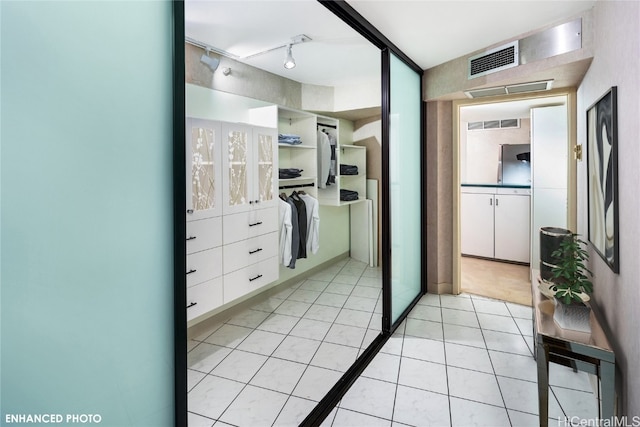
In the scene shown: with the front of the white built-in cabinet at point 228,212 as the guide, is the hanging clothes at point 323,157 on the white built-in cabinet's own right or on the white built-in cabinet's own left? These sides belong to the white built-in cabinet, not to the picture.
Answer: on the white built-in cabinet's own left

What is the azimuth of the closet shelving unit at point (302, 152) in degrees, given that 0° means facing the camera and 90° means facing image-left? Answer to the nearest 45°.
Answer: approximately 315°

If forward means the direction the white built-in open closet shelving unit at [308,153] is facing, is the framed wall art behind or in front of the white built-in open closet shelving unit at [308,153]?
in front

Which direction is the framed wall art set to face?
to the viewer's left

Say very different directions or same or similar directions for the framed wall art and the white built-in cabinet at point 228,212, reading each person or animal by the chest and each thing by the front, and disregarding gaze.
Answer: very different directions

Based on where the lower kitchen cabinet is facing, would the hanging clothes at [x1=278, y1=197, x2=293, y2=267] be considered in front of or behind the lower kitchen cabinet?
in front

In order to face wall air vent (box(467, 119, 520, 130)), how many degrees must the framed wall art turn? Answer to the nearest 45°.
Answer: approximately 90° to its right

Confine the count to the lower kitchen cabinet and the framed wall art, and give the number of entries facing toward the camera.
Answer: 1

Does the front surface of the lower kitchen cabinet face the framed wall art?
yes
